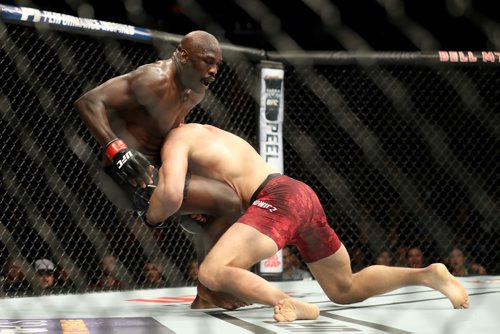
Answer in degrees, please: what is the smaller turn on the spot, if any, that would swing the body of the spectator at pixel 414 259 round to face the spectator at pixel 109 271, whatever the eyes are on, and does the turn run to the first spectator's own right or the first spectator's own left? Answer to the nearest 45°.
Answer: approximately 45° to the first spectator's own right

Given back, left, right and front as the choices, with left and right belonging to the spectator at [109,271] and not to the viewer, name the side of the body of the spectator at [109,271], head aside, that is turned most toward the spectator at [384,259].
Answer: left

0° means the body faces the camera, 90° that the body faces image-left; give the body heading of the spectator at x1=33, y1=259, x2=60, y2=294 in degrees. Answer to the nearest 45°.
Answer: approximately 0°

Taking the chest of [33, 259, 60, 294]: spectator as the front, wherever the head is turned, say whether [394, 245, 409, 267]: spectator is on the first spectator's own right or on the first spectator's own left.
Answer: on the first spectator's own left

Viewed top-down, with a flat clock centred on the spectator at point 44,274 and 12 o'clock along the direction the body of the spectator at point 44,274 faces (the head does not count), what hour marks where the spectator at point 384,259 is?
the spectator at point 384,259 is roughly at 9 o'clock from the spectator at point 44,274.

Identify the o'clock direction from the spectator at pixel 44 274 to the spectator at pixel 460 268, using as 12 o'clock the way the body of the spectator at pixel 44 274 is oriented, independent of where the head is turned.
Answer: the spectator at pixel 460 268 is roughly at 9 o'clock from the spectator at pixel 44 274.
